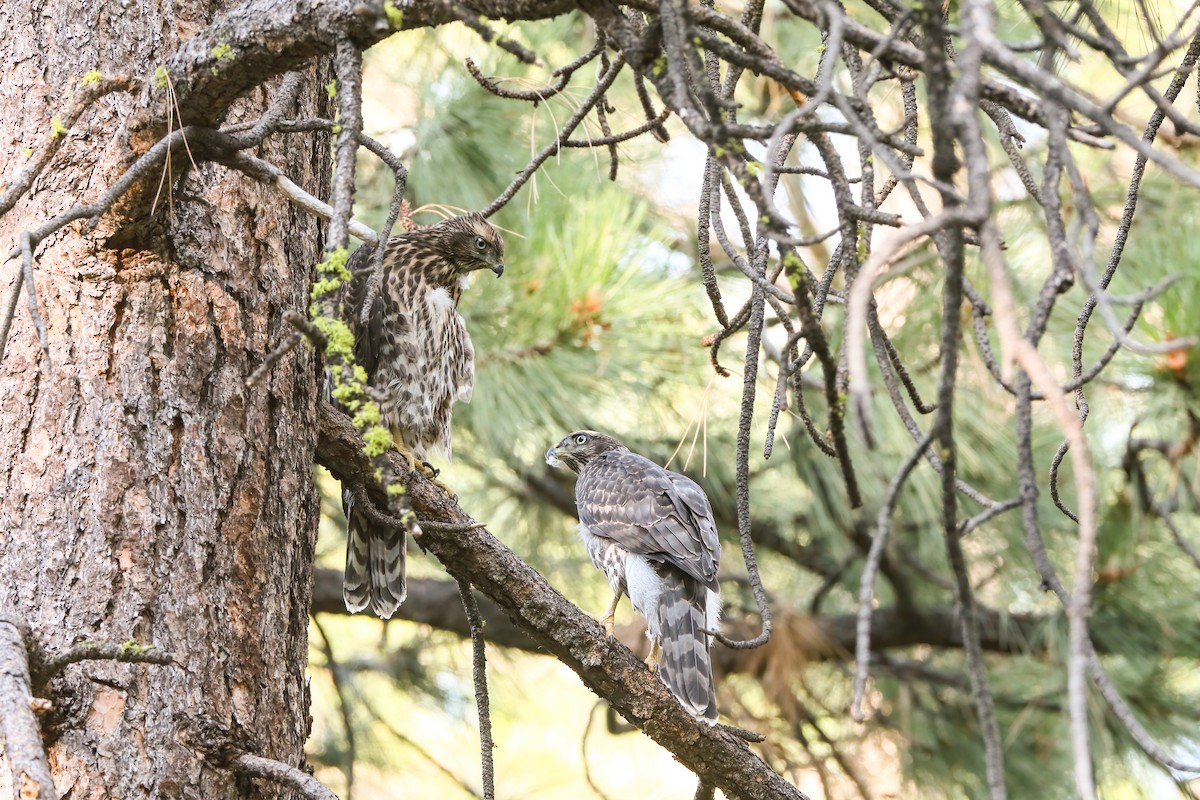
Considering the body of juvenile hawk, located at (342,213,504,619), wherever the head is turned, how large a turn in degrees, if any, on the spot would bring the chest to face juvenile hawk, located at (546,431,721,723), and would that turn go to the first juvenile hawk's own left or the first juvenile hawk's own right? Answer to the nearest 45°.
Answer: approximately 90° to the first juvenile hawk's own left

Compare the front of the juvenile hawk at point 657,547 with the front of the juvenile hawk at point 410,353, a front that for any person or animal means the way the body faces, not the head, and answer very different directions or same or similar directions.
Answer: very different directions

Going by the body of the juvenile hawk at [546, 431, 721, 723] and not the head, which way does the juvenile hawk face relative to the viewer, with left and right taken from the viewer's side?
facing away from the viewer and to the left of the viewer

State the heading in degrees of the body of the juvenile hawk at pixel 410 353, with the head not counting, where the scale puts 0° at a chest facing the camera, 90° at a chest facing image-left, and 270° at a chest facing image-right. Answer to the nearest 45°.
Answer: approximately 315°
